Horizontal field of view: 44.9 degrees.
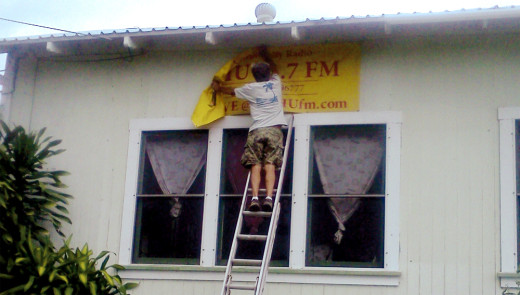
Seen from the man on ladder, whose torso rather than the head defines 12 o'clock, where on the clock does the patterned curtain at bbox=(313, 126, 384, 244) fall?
The patterned curtain is roughly at 3 o'clock from the man on ladder.

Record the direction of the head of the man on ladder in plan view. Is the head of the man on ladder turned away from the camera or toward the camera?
away from the camera

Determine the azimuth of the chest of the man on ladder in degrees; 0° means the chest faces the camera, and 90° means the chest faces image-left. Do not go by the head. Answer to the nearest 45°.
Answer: approximately 180°

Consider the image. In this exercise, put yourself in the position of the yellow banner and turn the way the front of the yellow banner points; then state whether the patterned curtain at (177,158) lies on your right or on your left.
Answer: on your right

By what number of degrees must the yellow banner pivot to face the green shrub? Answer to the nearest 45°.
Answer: approximately 90° to its right

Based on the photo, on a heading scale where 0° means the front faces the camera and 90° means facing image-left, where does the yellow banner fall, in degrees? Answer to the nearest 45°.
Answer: approximately 0°

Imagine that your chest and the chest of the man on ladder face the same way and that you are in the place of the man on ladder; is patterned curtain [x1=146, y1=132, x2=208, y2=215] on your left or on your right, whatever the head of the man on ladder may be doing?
on your left
